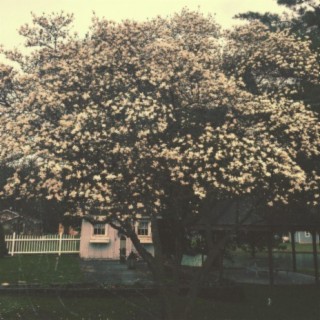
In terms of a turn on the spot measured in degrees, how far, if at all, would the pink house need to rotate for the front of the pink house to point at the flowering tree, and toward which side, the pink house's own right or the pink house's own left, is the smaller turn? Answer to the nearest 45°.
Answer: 0° — it already faces it

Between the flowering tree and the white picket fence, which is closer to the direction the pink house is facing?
the flowering tree

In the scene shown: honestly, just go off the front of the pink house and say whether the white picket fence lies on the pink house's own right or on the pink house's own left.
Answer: on the pink house's own right

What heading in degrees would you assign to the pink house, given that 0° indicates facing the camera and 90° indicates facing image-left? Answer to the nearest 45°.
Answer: approximately 0°

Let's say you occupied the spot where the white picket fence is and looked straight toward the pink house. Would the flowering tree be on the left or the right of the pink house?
right
